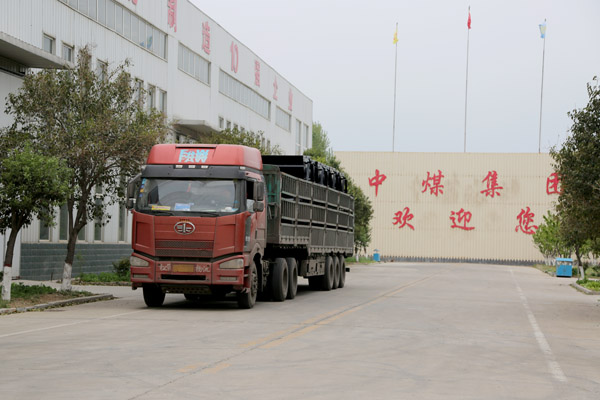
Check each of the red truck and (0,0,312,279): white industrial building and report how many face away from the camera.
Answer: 0

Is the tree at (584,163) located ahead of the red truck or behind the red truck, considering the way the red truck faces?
behind

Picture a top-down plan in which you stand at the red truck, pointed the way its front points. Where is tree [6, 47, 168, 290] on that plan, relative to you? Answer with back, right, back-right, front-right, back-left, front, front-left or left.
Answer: right

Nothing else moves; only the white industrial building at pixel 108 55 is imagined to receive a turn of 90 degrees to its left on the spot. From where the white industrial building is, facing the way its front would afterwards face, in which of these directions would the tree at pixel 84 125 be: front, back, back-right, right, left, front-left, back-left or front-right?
back-right

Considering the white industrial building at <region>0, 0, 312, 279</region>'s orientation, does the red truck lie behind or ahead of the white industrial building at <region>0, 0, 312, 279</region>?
ahead

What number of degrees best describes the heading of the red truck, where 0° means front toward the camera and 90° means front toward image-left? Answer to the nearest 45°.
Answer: approximately 45°

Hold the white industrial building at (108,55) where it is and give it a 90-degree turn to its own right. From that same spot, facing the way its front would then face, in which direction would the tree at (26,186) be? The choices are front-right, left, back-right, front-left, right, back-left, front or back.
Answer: front-left

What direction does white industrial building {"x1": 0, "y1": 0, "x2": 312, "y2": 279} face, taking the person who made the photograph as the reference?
facing the viewer and to the right of the viewer

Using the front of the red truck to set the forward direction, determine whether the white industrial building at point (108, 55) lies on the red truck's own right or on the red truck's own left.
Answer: on the red truck's own right

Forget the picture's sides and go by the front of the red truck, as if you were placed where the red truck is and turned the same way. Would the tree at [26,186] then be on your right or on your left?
on your right

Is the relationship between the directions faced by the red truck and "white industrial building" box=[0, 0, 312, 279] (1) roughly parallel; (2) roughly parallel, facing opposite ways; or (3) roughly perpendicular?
roughly perpendicular
